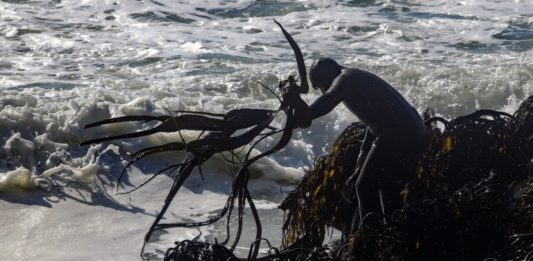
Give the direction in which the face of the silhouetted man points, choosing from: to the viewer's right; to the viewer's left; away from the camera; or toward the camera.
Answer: to the viewer's left

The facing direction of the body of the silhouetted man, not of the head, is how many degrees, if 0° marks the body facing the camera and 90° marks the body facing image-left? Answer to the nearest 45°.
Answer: approximately 90°
